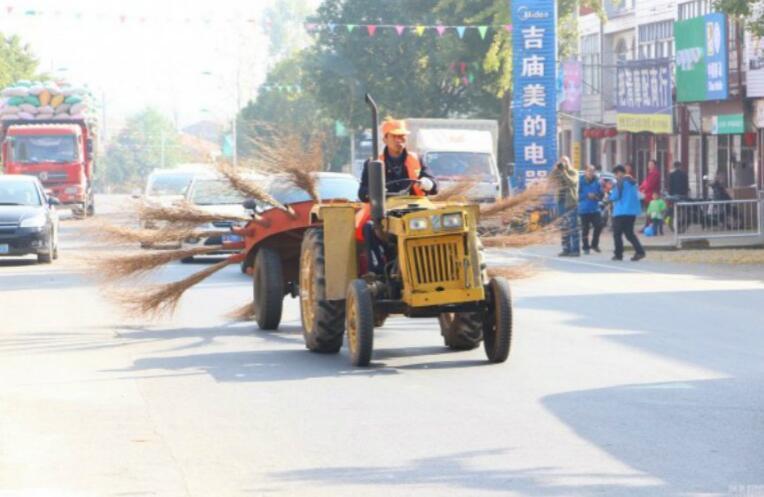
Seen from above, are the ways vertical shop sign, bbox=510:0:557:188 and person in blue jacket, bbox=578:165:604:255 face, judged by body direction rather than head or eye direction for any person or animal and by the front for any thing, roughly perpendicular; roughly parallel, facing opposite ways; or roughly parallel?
roughly parallel

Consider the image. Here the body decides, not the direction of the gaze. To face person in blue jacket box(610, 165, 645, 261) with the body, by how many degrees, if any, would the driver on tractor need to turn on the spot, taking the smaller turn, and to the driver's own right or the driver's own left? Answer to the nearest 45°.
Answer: approximately 135° to the driver's own left

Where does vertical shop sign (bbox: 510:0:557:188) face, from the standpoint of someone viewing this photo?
facing the viewer

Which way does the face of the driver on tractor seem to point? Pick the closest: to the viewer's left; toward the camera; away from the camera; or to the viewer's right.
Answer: toward the camera

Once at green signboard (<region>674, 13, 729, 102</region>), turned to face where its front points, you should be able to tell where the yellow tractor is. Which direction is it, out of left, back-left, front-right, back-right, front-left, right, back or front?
front-left

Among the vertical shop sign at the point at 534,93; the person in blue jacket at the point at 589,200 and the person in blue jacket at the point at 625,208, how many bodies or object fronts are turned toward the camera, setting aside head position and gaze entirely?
2

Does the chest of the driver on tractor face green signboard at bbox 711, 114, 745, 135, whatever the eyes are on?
no

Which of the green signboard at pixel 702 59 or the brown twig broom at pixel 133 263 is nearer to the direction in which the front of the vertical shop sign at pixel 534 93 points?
the brown twig broom

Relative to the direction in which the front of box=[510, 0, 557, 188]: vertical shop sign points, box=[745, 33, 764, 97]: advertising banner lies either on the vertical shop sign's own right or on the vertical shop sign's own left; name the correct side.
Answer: on the vertical shop sign's own left

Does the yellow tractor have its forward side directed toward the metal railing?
no

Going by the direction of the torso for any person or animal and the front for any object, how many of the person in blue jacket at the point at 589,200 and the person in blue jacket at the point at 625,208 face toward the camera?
1

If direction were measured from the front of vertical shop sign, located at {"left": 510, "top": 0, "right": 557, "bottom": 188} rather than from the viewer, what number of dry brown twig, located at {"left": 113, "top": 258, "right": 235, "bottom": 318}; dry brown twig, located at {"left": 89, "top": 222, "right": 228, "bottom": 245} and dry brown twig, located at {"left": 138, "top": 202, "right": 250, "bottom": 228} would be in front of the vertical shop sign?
3

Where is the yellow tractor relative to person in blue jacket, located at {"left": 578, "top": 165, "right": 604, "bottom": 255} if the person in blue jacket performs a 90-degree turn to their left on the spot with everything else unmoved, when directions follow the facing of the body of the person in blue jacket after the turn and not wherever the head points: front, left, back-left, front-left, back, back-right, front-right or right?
right

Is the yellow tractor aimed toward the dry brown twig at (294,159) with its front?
no

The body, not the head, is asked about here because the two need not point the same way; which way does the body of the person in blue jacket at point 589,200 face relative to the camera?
toward the camera

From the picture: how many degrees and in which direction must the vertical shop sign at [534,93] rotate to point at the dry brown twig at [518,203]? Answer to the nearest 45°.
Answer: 0° — it already faces it

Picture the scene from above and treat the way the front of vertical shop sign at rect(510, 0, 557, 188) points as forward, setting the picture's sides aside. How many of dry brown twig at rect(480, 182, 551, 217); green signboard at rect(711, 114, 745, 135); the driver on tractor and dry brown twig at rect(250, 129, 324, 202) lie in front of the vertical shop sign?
3
